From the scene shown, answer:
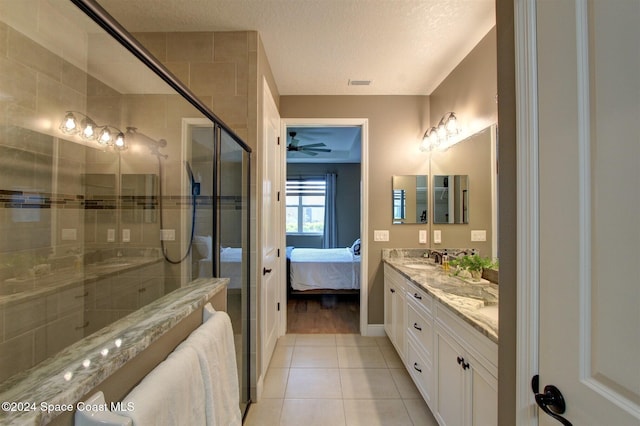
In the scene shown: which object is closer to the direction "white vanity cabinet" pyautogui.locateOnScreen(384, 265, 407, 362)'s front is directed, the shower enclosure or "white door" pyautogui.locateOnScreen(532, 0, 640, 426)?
the shower enclosure

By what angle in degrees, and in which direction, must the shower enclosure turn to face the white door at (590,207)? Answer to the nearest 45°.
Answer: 0° — it already faces it

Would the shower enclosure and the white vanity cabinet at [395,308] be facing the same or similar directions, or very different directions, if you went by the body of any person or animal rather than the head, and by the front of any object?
very different directions

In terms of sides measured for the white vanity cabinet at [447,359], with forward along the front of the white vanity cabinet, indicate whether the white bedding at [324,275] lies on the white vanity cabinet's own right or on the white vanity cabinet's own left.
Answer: on the white vanity cabinet's own right

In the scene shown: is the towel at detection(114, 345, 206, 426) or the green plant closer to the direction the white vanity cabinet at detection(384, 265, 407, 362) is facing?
the towel

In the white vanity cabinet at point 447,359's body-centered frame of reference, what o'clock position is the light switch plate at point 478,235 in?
The light switch plate is roughly at 5 o'clock from the white vanity cabinet.

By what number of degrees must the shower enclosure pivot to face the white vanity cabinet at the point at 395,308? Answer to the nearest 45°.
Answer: approximately 45° to its left

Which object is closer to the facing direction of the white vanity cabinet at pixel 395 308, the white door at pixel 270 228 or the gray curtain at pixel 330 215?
the white door

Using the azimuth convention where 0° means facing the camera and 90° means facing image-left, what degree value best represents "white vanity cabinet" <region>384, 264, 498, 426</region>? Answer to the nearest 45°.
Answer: approximately 45°

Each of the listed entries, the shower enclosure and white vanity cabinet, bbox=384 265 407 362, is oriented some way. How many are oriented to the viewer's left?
1

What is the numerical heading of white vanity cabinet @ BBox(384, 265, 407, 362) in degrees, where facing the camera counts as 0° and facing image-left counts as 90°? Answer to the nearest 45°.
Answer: approximately 90°

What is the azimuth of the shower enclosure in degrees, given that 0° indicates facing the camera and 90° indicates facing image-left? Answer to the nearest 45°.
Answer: approximately 315°

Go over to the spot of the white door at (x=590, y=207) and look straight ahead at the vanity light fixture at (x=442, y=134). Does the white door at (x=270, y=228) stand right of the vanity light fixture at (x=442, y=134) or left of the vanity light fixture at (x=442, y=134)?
left
